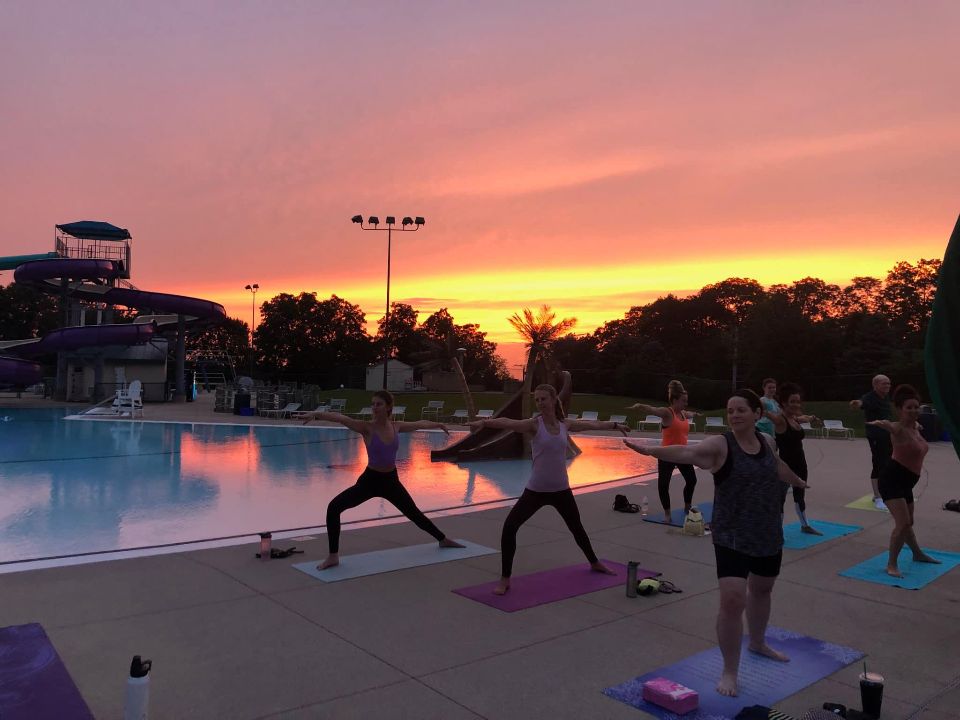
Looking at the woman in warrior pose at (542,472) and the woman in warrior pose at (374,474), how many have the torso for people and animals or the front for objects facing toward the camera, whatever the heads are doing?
2

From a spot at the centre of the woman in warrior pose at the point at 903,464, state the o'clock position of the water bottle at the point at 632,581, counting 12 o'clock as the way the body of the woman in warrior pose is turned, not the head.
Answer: The water bottle is roughly at 3 o'clock from the woman in warrior pose.

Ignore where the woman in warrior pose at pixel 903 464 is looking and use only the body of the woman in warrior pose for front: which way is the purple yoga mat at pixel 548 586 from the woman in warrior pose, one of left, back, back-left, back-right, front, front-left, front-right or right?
right

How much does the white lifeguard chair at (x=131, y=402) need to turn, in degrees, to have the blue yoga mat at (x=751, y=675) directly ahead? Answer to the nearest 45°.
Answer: approximately 45° to its left
